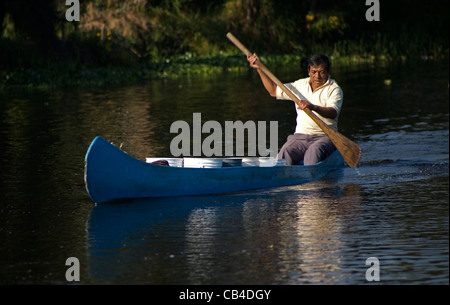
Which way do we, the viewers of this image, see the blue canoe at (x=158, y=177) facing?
facing the viewer and to the left of the viewer
